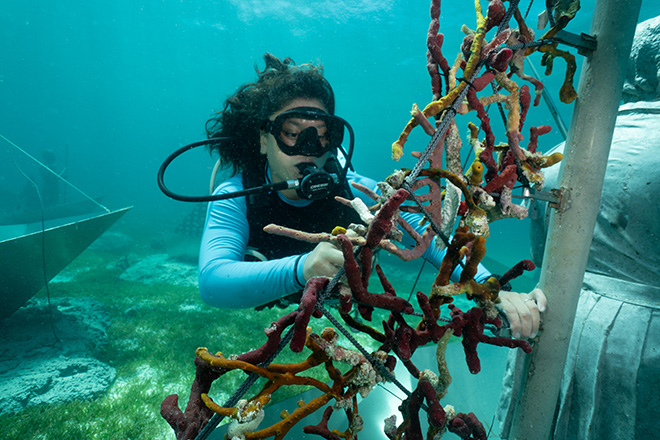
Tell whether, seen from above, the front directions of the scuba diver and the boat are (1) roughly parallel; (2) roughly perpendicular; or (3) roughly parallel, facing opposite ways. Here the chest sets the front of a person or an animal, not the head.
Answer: roughly perpendicular

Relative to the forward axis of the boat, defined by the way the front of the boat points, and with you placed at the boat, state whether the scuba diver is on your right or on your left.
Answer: on your right

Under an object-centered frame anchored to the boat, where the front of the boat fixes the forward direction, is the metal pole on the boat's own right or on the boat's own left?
on the boat's own right

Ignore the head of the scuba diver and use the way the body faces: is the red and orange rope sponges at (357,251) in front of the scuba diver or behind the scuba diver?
in front

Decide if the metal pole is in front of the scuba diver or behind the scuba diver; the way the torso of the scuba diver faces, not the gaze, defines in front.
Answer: in front

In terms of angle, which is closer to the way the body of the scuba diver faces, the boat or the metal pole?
the metal pole

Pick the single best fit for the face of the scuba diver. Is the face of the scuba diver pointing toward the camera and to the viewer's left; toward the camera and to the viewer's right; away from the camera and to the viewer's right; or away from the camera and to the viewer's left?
toward the camera and to the viewer's right

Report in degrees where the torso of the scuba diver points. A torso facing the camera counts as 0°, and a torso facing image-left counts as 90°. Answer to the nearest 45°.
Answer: approximately 315°

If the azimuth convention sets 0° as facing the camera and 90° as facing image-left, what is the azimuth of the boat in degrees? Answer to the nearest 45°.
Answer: approximately 270°

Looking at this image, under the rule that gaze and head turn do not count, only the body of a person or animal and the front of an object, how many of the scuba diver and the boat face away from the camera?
0

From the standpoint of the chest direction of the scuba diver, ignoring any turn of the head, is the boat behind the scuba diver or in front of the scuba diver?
behind
